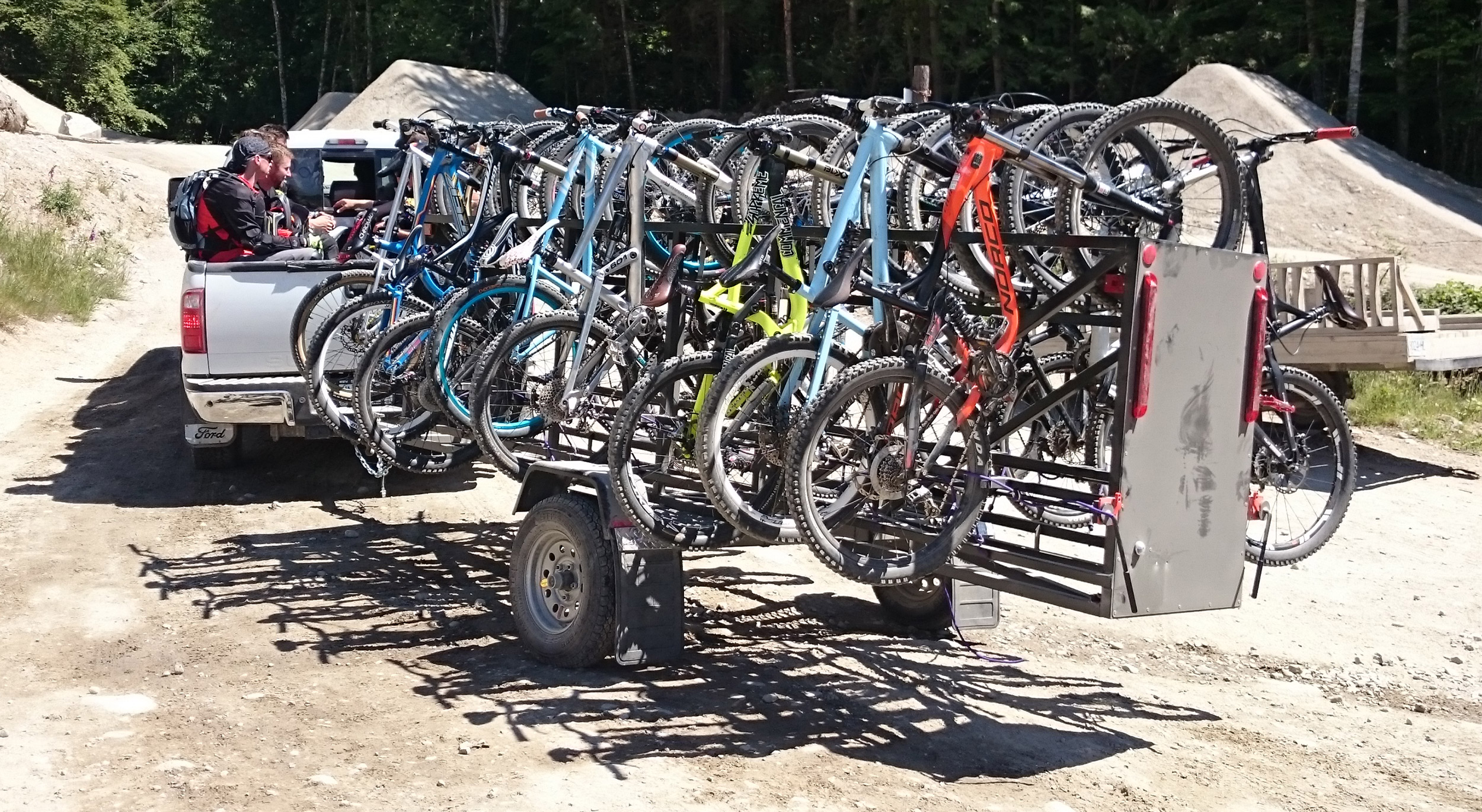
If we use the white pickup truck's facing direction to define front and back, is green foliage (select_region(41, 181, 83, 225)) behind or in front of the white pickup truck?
in front

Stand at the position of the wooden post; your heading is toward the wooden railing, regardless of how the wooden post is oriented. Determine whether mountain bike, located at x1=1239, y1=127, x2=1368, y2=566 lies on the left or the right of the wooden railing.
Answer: right

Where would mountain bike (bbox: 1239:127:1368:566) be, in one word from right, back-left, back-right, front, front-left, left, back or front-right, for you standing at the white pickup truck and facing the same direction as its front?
back-right

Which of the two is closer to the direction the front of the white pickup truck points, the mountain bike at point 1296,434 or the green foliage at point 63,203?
the green foliage

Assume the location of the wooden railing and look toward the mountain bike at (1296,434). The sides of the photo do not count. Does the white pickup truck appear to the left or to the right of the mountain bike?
right

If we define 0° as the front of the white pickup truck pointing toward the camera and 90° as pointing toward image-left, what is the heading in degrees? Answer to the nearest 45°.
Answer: approximately 180°

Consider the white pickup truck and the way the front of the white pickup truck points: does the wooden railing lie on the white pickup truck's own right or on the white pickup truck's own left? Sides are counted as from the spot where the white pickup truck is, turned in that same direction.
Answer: on the white pickup truck's own right

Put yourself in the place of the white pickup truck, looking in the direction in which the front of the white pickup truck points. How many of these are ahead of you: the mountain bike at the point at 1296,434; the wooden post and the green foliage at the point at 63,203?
1
